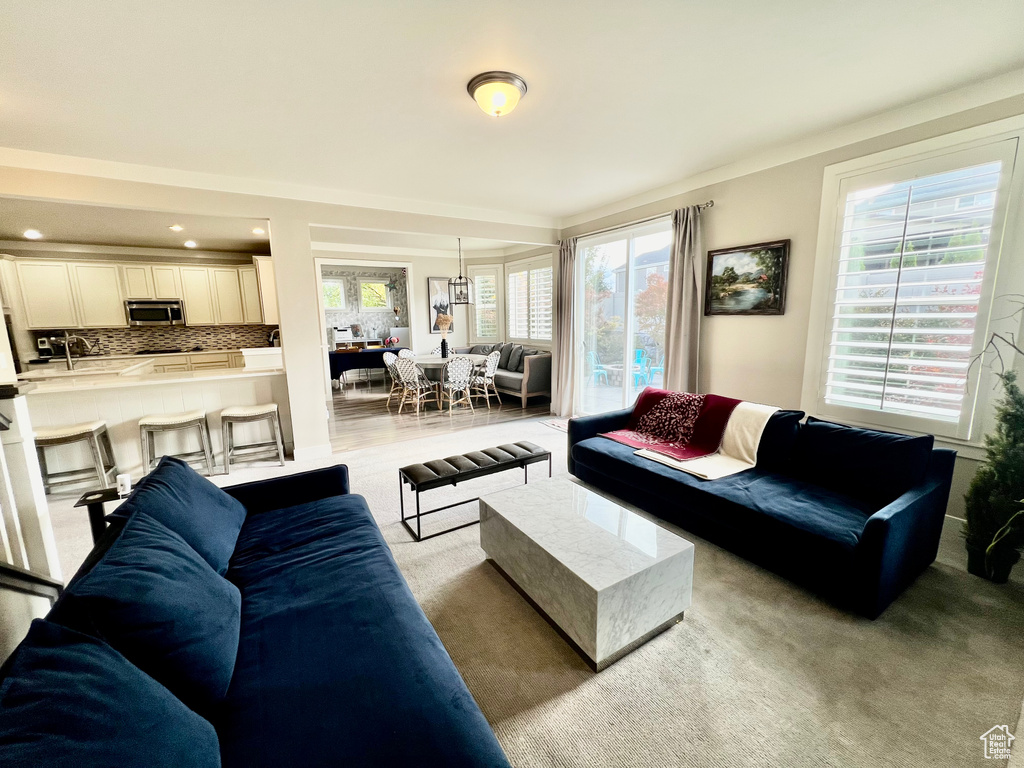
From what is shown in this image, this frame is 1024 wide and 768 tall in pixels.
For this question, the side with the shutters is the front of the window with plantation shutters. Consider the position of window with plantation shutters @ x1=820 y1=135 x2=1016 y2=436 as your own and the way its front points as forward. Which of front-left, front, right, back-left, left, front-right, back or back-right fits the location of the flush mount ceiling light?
front

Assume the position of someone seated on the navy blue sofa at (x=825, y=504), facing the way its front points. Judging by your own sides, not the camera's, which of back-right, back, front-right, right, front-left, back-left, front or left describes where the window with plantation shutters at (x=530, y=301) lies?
right

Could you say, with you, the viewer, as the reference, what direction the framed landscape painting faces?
facing the viewer and to the left of the viewer

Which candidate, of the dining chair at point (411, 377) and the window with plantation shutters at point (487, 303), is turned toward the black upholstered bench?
the window with plantation shutters

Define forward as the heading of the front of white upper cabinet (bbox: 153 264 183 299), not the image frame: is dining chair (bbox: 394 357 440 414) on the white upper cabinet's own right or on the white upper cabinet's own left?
on the white upper cabinet's own left

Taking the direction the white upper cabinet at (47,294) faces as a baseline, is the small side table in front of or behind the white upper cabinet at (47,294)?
in front

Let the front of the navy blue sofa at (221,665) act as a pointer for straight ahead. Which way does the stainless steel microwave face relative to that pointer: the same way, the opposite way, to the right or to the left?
to the right

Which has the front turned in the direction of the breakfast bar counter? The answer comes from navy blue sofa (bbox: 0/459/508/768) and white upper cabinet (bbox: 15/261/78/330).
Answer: the white upper cabinet

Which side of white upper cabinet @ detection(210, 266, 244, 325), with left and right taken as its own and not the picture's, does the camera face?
front

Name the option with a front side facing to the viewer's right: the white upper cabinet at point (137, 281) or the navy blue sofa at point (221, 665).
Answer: the navy blue sofa

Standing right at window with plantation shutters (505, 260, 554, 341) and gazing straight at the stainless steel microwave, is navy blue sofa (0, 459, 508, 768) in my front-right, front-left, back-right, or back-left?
front-left

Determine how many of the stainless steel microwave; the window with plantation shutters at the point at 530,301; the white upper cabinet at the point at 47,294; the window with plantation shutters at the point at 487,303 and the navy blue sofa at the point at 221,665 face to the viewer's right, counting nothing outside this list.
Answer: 1

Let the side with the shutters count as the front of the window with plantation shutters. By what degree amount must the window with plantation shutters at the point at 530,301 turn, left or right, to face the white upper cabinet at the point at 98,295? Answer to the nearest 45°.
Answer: approximately 45° to its right

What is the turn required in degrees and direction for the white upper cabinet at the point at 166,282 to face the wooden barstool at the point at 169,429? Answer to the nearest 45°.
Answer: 0° — it already faces it

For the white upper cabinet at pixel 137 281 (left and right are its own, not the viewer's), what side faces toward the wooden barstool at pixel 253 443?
front

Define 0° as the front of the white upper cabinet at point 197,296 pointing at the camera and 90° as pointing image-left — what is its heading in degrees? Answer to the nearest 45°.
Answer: approximately 0°

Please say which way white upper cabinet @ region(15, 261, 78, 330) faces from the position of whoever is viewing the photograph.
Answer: facing the viewer

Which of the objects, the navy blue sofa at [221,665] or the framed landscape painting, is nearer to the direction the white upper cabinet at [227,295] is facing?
the navy blue sofa

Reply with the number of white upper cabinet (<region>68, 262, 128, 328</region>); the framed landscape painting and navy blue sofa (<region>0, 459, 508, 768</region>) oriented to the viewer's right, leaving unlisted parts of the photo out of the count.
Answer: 1
